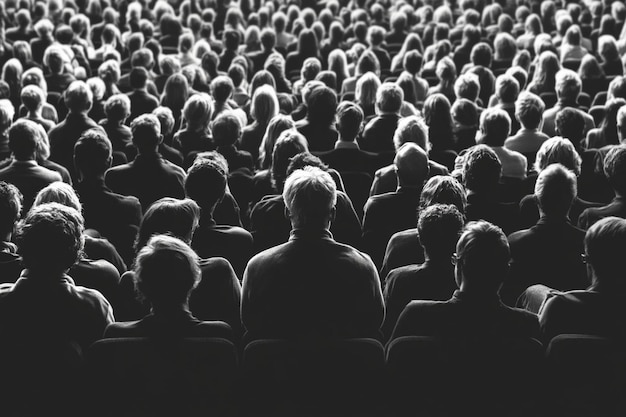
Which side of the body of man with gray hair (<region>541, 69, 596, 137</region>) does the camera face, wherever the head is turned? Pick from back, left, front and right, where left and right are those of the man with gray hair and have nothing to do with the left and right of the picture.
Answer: back

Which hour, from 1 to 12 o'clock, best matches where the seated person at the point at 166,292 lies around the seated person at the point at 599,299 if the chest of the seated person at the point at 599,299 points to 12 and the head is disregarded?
the seated person at the point at 166,292 is roughly at 8 o'clock from the seated person at the point at 599,299.

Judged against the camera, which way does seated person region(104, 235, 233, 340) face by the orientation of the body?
away from the camera

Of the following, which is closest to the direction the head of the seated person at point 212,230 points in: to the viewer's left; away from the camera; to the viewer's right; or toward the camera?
away from the camera

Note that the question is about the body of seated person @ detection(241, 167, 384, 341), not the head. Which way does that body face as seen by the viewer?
away from the camera

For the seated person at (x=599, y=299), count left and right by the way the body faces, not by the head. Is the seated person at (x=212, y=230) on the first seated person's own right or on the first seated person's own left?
on the first seated person's own left

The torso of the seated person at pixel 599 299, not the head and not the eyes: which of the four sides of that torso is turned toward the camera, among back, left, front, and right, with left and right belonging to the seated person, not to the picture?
back

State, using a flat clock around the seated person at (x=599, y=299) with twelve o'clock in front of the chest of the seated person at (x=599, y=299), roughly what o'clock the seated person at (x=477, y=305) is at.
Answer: the seated person at (x=477, y=305) is roughly at 8 o'clock from the seated person at (x=599, y=299).

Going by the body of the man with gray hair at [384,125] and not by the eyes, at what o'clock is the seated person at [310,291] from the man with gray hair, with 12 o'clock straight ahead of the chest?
The seated person is roughly at 6 o'clock from the man with gray hair.

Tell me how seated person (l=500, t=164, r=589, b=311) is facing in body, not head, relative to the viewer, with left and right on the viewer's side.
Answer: facing away from the viewer

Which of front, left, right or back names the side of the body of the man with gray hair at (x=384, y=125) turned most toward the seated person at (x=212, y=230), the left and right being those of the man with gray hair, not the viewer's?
back

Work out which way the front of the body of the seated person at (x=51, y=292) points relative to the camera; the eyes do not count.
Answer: away from the camera

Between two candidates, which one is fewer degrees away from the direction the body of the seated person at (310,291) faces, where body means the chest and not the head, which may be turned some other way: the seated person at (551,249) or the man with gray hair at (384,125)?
the man with gray hair
